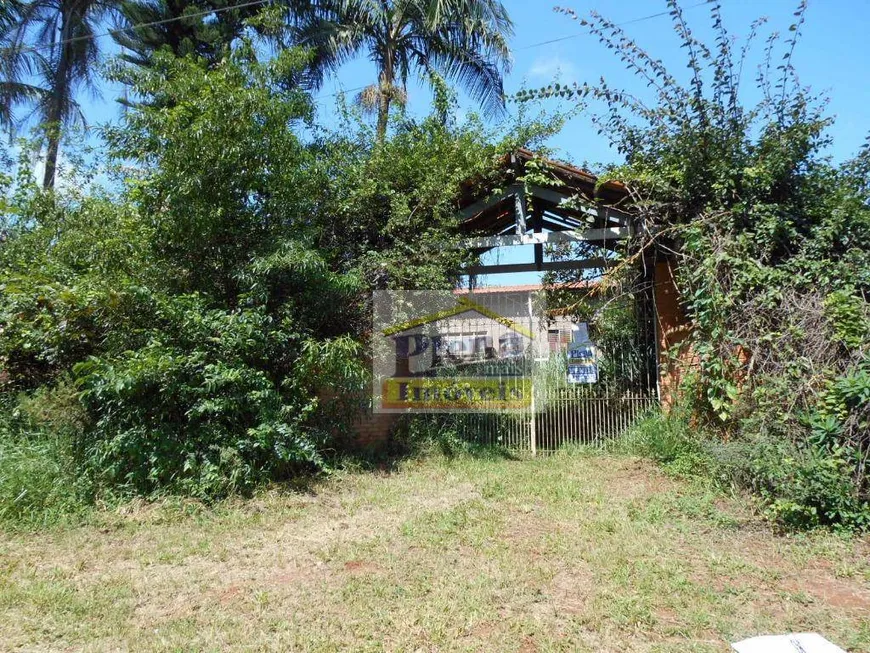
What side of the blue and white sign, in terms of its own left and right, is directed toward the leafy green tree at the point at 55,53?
right

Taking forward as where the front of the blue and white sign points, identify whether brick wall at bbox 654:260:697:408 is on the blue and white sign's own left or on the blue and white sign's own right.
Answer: on the blue and white sign's own left

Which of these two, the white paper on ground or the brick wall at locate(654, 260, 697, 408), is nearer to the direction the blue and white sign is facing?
the white paper on ground

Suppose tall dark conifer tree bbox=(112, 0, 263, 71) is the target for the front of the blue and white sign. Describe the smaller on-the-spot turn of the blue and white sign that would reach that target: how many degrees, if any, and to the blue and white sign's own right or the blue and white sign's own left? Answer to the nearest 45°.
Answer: approximately 90° to the blue and white sign's own right

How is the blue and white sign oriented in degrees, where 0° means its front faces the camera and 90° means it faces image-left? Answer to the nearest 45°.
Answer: approximately 0°

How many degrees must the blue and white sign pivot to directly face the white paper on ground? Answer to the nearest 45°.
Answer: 0° — it already faces it

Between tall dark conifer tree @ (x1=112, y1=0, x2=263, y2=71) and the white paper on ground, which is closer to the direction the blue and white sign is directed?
the white paper on ground
